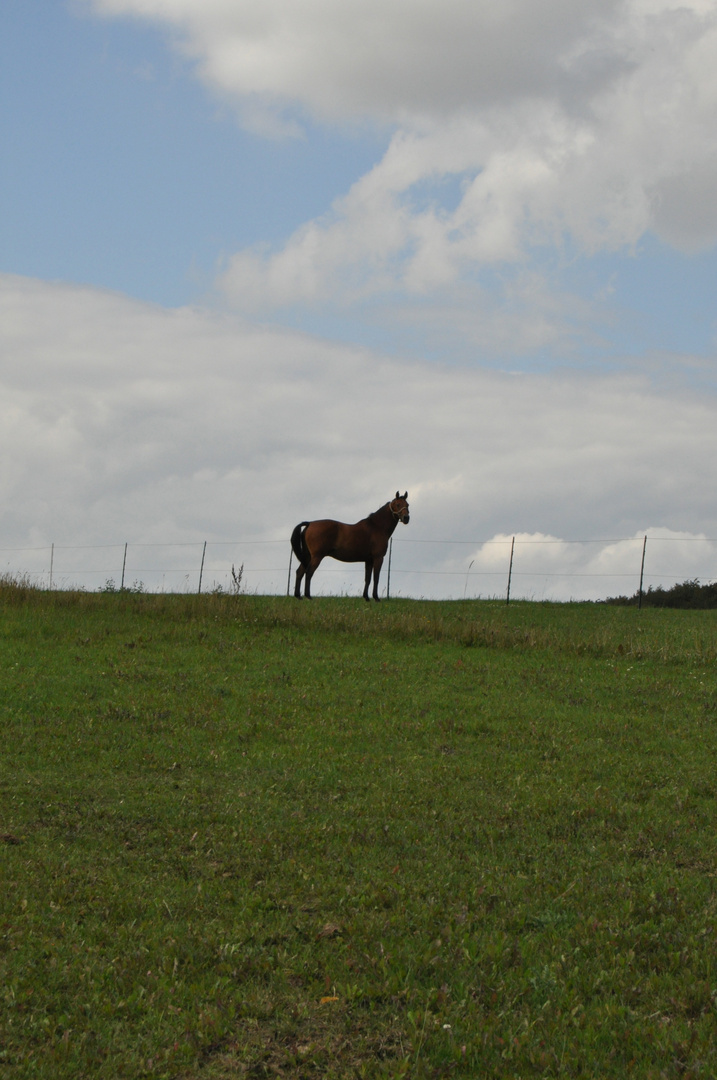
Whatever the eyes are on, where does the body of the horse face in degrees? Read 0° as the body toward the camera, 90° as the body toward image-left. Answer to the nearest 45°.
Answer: approximately 270°
